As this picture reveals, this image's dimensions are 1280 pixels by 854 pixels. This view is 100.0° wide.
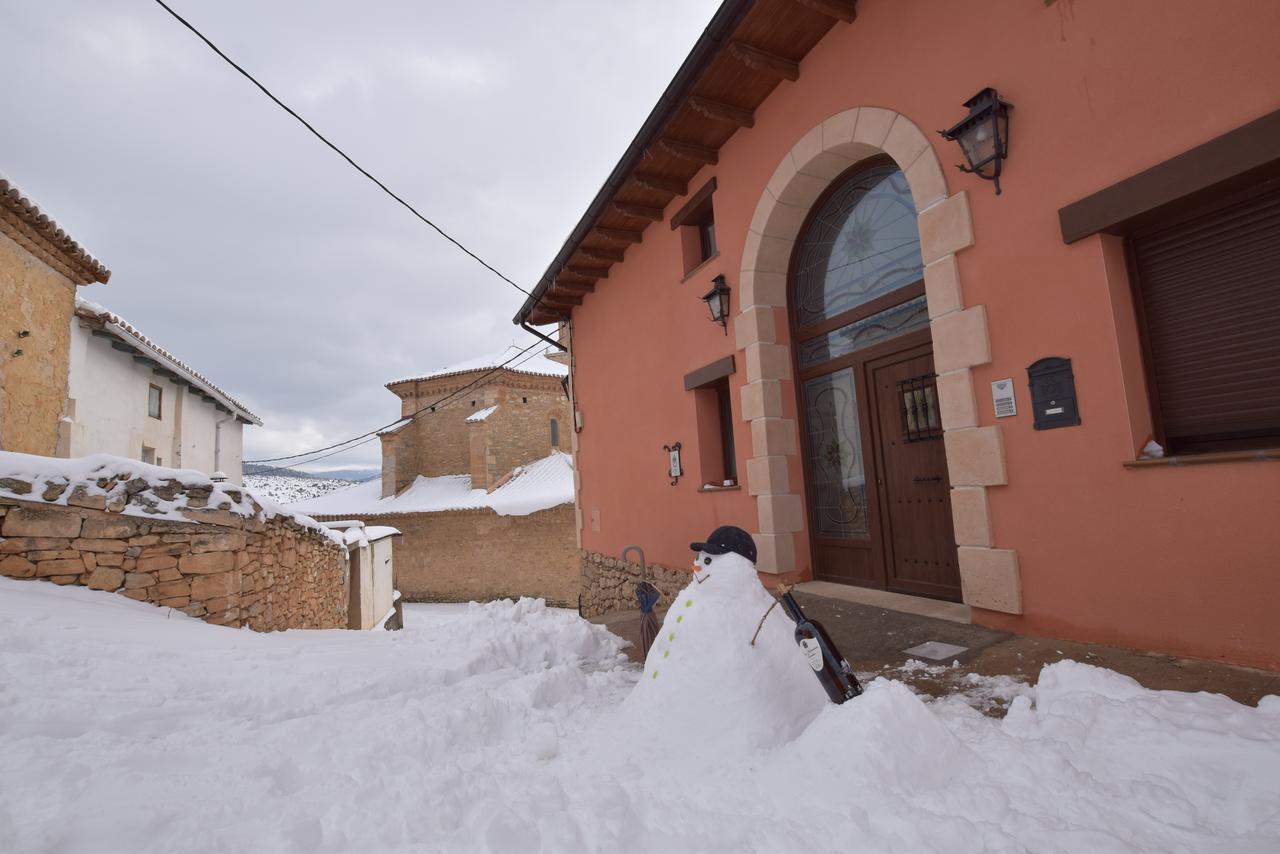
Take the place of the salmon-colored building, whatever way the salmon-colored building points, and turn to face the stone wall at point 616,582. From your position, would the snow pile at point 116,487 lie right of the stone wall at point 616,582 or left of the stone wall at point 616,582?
left

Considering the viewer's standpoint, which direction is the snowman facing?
facing the viewer and to the left of the viewer

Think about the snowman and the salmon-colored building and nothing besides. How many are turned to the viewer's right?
0

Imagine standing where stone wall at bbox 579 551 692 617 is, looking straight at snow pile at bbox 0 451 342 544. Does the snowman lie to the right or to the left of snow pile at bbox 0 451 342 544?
left

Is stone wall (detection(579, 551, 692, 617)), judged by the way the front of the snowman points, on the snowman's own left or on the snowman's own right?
on the snowman's own right

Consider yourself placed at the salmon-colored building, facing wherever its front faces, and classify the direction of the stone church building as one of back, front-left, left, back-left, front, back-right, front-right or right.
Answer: right

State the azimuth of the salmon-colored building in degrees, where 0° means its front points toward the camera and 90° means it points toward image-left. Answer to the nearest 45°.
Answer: approximately 45°

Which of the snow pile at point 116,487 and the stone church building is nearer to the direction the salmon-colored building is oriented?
the snow pile

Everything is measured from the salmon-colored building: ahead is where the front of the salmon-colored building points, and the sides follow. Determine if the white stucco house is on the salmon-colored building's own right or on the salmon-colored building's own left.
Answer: on the salmon-colored building's own right

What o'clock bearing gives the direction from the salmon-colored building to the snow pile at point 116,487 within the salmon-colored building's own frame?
The snow pile is roughly at 1 o'clock from the salmon-colored building.

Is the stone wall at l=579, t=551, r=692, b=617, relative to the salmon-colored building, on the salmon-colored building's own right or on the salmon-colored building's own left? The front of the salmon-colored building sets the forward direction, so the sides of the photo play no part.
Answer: on the salmon-colored building's own right

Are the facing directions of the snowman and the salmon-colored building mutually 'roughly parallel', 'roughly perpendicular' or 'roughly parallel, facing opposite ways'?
roughly parallel

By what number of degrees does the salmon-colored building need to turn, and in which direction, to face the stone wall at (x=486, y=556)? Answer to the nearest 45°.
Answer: approximately 90° to its right

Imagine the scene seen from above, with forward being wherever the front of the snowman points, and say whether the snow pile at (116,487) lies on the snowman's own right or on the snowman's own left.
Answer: on the snowman's own right

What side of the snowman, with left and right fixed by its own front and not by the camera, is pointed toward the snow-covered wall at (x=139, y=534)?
right

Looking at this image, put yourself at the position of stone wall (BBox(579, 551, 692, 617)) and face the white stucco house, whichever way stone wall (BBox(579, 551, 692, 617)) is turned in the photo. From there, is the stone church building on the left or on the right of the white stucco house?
right
